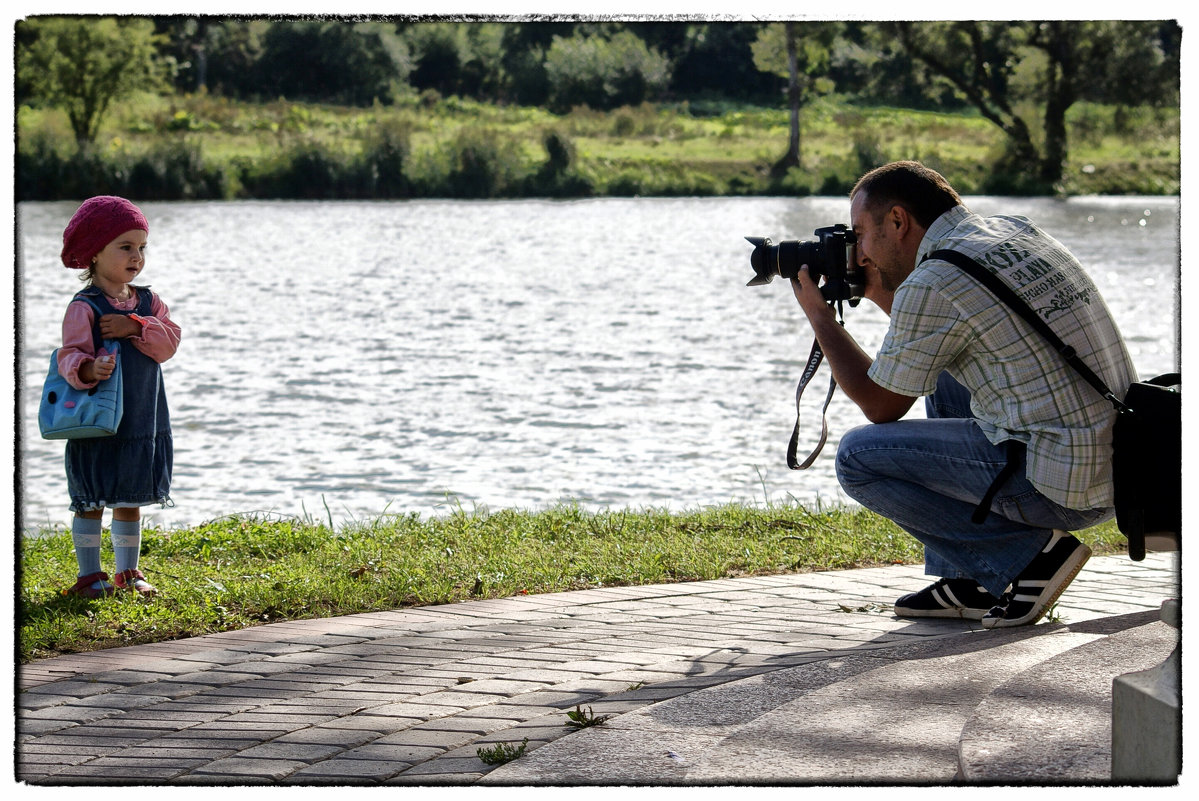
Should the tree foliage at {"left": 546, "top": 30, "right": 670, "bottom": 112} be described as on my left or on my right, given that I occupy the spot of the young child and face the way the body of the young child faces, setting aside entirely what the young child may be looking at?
on my left

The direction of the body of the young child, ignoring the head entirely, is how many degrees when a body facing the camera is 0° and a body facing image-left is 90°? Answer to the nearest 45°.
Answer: approximately 315°

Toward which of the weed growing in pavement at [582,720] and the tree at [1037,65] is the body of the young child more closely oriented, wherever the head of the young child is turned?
the weed growing in pavement

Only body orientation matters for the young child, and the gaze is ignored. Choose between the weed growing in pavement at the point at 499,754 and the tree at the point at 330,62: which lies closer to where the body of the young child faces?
the weed growing in pavement
